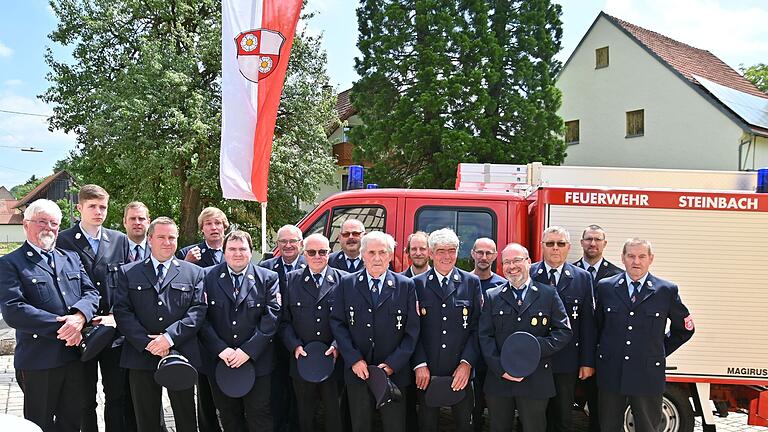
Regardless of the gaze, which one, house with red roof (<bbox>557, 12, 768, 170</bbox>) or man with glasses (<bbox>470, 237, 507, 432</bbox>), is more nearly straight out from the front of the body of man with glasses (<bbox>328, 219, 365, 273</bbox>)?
the man with glasses

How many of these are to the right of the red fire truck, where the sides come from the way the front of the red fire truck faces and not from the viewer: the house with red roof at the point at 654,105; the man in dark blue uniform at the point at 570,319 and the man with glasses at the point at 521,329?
1

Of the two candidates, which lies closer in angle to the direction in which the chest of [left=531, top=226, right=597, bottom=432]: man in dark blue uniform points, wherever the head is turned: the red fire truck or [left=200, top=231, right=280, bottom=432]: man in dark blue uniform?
the man in dark blue uniform

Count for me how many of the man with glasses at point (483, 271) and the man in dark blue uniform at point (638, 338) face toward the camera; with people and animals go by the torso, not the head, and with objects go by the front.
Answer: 2

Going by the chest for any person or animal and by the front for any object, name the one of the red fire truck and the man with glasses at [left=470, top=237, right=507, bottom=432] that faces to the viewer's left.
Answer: the red fire truck

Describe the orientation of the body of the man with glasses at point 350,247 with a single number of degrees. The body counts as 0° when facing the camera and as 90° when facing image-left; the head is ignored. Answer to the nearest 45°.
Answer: approximately 0°

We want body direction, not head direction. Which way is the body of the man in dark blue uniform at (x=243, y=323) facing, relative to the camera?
toward the camera

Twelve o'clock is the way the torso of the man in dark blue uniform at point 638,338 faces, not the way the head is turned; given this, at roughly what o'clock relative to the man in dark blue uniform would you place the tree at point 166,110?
The tree is roughly at 4 o'clock from the man in dark blue uniform.

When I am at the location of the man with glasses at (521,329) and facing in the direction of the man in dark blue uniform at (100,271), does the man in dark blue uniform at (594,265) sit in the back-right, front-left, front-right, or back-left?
back-right

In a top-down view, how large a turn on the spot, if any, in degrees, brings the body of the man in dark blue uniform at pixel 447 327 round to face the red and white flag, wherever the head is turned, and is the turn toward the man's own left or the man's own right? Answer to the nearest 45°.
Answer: approximately 135° to the man's own right

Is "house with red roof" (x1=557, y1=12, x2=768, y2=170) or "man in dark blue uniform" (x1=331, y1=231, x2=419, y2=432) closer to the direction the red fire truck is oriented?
the man in dark blue uniform

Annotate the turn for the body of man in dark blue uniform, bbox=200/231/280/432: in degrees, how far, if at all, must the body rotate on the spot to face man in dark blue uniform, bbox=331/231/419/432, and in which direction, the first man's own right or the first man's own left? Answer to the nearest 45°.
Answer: approximately 90° to the first man's own left

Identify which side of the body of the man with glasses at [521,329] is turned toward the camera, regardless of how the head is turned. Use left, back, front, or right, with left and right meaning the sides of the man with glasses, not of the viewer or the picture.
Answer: front

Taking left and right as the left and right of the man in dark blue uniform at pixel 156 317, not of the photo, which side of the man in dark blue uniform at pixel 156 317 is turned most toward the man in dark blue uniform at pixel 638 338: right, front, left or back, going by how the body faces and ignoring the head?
left

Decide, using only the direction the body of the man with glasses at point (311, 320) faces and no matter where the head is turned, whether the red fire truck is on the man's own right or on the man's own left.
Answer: on the man's own left

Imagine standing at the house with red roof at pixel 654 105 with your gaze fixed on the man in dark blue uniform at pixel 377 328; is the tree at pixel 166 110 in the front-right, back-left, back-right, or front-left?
front-right

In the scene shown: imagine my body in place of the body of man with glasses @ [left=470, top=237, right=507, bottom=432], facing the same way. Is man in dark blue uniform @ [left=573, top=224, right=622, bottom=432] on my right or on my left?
on my left

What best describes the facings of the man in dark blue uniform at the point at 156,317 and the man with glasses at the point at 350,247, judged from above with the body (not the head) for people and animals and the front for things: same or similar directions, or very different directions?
same or similar directions
